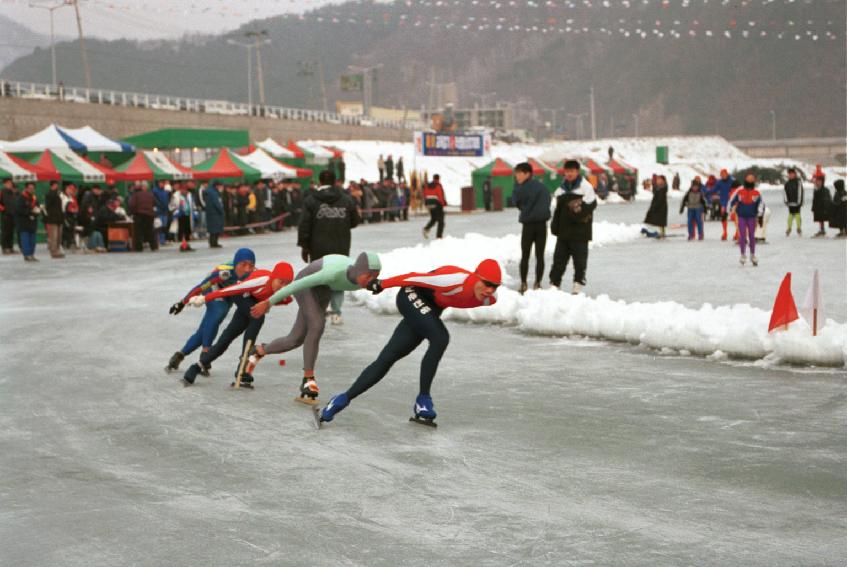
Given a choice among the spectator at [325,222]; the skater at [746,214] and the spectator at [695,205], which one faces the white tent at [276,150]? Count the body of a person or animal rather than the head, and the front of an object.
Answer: the spectator at [325,222]

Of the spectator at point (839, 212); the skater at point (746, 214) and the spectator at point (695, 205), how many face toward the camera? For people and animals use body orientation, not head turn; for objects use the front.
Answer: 2

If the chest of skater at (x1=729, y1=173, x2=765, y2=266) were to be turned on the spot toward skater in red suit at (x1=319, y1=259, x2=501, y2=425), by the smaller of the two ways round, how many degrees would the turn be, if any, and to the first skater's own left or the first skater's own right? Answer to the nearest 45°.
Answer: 0° — they already face them

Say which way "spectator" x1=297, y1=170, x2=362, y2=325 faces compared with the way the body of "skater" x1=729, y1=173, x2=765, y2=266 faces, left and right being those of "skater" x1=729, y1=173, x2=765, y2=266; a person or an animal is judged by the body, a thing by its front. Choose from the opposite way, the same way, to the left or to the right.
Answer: the opposite way

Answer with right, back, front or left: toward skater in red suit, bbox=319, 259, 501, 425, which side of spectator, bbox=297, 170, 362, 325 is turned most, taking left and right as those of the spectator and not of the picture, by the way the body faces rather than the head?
back

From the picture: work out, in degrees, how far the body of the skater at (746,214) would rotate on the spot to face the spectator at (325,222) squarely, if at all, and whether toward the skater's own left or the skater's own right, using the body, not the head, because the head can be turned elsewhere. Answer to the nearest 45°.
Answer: approximately 45° to the skater's own right

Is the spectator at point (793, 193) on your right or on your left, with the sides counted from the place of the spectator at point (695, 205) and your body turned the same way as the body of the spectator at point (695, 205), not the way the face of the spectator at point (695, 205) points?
on your left

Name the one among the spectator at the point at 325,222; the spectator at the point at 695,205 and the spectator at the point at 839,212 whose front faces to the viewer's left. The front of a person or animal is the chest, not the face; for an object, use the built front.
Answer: the spectator at the point at 839,212

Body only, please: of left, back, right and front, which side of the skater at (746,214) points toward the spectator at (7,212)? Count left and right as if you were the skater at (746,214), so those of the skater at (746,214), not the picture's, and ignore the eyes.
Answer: right

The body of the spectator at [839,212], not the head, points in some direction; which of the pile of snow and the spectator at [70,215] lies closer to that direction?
the spectator
